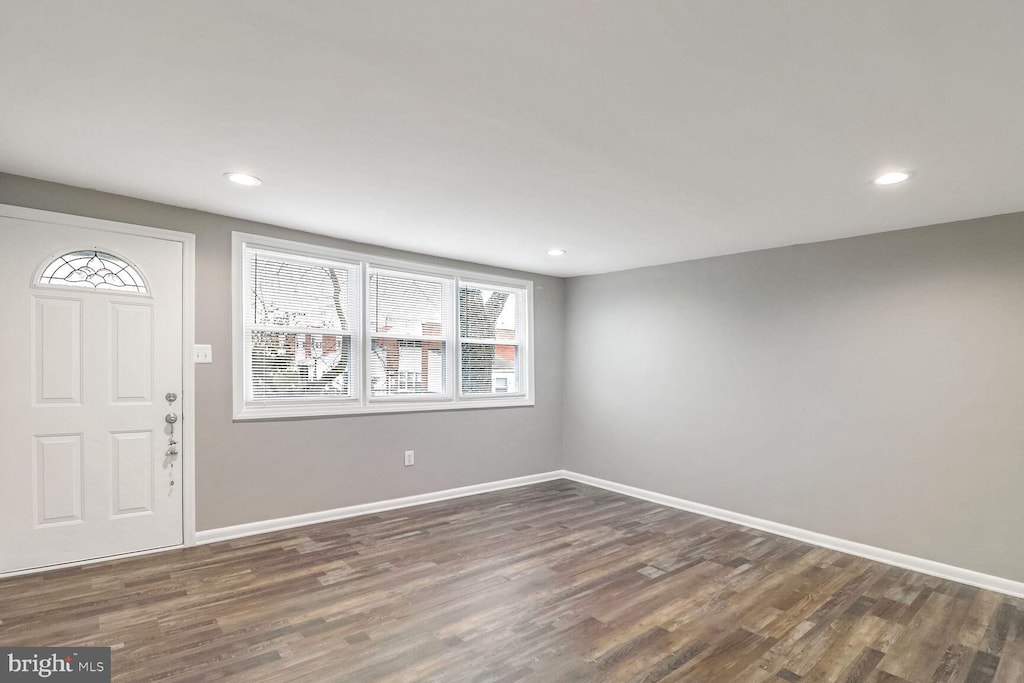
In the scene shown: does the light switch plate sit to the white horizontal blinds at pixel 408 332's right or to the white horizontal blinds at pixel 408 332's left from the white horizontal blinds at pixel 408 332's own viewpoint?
on its right

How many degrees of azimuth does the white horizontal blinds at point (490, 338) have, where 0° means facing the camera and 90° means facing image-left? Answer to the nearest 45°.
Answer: approximately 315°

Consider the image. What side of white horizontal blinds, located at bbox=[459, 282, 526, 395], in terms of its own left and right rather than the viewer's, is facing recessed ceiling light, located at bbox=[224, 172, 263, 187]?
right

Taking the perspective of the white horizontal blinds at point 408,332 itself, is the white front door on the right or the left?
on its right

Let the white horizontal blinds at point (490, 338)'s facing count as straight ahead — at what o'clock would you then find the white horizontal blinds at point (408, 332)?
the white horizontal blinds at point (408, 332) is roughly at 3 o'clock from the white horizontal blinds at point (490, 338).

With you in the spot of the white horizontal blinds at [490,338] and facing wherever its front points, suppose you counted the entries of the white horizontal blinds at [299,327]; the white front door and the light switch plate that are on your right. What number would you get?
3

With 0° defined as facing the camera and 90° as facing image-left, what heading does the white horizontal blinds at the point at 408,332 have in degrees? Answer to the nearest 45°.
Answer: approximately 315°

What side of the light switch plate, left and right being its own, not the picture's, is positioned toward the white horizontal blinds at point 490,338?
left
